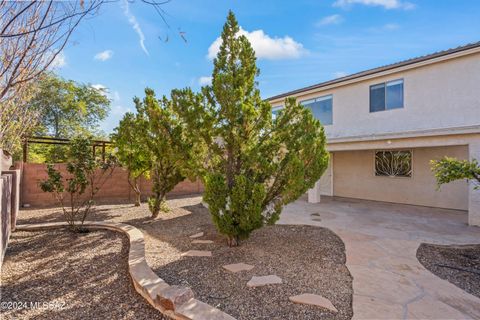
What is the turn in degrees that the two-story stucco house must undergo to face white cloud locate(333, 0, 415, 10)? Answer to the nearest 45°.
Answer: approximately 135° to its right
